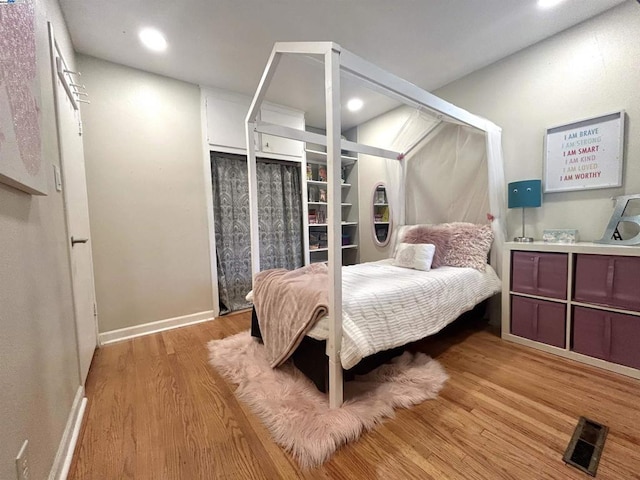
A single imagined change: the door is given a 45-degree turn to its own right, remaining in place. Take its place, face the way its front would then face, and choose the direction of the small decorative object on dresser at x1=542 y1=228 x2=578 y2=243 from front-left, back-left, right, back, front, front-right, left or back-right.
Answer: front

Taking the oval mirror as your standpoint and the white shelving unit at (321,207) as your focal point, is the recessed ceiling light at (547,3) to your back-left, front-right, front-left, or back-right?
back-left

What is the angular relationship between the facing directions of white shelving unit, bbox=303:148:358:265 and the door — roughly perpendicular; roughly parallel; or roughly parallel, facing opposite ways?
roughly perpendicular

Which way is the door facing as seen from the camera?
to the viewer's right

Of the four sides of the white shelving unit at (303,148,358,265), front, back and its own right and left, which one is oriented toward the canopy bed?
front

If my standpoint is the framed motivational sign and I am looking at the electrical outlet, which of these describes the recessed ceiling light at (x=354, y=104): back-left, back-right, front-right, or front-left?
front-right

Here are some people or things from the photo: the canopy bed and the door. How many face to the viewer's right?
1

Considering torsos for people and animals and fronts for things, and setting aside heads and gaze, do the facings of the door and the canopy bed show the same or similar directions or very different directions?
very different directions

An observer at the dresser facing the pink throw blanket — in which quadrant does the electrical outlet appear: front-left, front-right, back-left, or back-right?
front-left

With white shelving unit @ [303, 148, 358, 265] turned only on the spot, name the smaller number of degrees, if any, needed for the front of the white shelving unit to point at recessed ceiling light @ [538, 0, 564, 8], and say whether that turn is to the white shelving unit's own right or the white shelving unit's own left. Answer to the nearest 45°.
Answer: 0° — it already faces it

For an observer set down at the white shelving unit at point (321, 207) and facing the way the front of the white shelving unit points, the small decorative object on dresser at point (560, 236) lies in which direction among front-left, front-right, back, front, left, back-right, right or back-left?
front

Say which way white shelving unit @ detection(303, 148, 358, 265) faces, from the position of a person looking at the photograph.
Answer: facing the viewer and to the right of the viewer
